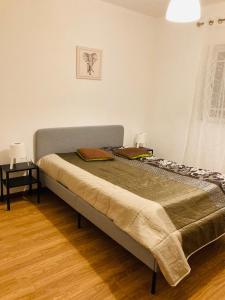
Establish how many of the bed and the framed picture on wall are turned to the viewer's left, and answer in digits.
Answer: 0

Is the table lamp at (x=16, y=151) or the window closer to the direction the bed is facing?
the window

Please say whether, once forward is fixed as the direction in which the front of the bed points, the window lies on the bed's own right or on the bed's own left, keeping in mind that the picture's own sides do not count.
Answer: on the bed's own left

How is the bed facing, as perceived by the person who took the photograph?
facing the viewer and to the right of the viewer

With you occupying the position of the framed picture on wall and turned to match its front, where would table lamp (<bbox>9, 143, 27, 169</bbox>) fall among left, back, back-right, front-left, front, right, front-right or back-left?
right
